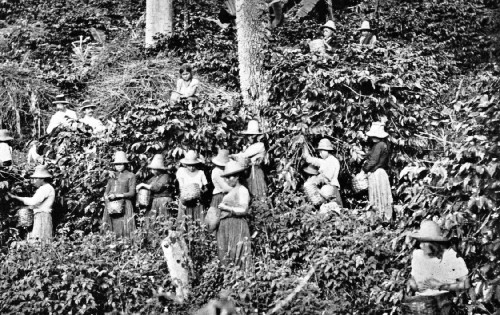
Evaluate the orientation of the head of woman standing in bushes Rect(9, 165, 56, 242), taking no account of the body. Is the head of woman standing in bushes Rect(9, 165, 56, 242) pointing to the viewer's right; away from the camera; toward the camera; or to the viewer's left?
to the viewer's left

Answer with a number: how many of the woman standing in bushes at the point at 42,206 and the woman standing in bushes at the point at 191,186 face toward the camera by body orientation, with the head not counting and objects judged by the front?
1

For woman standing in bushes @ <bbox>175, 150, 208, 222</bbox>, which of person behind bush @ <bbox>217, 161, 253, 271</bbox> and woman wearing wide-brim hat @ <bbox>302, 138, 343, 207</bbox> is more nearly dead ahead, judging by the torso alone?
the person behind bush

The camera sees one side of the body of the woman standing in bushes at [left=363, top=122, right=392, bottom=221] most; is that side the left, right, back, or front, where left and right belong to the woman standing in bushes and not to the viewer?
left

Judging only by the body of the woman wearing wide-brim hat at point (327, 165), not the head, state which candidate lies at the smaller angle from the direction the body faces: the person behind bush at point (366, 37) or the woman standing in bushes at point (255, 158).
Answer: the woman standing in bushes

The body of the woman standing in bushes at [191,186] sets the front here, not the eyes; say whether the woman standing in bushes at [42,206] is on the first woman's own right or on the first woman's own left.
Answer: on the first woman's own right

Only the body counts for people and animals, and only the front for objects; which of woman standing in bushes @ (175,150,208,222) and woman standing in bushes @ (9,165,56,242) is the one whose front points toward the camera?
woman standing in bushes @ (175,150,208,222)

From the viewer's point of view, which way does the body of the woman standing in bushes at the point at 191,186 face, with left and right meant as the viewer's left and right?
facing the viewer

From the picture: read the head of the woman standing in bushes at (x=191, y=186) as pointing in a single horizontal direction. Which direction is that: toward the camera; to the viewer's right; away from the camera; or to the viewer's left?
toward the camera

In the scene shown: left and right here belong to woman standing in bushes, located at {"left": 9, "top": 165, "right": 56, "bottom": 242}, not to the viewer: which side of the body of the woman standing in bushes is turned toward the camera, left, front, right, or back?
left

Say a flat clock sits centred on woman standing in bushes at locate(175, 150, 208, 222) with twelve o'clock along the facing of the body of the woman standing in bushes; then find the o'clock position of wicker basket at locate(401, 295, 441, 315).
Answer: The wicker basket is roughly at 11 o'clock from the woman standing in bushes.

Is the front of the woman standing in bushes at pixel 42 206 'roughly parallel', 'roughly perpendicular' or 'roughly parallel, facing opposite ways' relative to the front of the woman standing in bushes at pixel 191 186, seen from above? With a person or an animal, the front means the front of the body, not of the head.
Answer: roughly perpendicular

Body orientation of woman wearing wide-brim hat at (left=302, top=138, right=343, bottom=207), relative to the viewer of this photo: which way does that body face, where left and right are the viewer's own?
facing the viewer and to the left of the viewer

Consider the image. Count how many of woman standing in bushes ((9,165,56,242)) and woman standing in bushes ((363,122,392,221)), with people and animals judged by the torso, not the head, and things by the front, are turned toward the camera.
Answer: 0

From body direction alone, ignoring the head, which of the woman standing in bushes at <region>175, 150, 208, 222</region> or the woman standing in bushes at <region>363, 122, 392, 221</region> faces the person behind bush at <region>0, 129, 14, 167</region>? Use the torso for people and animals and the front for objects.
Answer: the woman standing in bushes at <region>363, 122, 392, 221</region>
